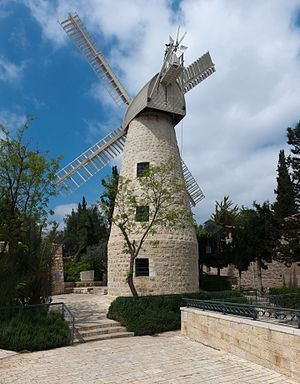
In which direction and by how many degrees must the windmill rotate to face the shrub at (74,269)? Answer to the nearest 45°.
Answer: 0° — it already faces it

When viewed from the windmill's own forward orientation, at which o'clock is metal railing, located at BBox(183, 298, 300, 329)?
The metal railing is roughly at 7 o'clock from the windmill.
